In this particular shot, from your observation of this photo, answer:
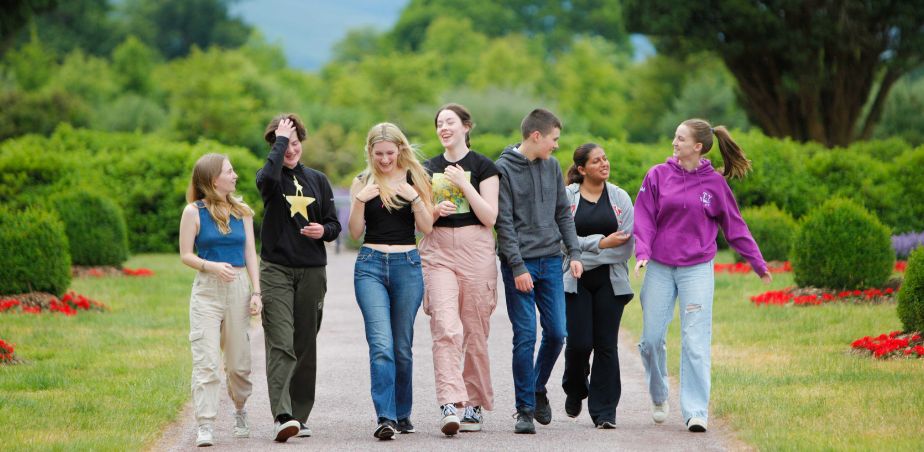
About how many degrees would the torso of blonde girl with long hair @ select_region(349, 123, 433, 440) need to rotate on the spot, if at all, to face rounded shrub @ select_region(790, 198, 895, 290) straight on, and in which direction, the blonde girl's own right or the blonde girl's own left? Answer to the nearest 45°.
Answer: approximately 135° to the blonde girl's own left

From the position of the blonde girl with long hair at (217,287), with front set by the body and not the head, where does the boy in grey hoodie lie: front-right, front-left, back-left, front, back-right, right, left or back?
front-left

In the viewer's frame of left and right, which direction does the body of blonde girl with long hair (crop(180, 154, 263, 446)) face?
facing the viewer and to the right of the viewer

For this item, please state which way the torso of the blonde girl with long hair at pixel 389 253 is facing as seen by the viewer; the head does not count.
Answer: toward the camera

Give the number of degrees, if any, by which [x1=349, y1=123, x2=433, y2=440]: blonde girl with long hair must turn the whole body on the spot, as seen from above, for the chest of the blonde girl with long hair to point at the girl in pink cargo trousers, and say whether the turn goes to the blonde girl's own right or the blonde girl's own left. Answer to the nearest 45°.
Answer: approximately 90° to the blonde girl's own left

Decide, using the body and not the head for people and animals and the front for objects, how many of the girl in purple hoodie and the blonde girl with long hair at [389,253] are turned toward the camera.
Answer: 2
